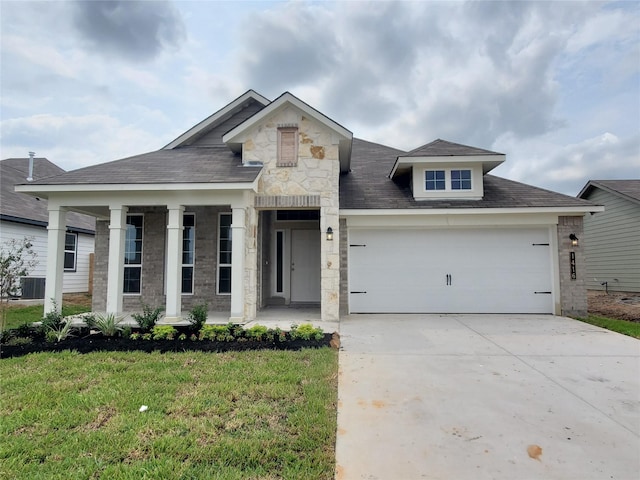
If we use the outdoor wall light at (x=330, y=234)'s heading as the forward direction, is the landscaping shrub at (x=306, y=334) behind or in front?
in front

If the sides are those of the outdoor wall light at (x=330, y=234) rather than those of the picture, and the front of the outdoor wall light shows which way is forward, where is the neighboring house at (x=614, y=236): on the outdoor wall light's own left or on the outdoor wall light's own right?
on the outdoor wall light's own left

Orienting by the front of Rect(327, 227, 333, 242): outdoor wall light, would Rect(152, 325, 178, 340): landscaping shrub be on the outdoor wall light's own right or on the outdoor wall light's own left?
on the outdoor wall light's own right

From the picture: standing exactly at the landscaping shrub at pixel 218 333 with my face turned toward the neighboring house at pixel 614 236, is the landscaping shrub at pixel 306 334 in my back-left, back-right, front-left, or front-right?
front-right

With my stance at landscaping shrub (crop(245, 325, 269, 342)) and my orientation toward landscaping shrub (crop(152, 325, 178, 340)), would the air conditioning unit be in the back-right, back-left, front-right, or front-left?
front-right

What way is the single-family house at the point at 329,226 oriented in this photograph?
toward the camera

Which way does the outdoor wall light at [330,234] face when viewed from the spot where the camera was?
facing the viewer

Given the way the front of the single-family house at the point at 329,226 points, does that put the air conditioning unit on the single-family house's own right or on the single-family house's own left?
on the single-family house's own right

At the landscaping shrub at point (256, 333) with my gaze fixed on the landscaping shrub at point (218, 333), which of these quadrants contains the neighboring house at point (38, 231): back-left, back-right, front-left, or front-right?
front-right

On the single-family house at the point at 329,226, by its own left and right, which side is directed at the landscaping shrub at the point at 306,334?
front

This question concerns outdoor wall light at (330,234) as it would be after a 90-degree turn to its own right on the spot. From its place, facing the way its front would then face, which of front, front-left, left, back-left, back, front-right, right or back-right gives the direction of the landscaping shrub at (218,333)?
front-left

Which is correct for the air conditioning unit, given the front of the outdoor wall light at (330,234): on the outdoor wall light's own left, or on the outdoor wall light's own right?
on the outdoor wall light's own right

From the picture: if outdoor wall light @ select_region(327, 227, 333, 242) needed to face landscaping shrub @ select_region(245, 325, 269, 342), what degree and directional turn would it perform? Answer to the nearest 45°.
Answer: approximately 45° to its right

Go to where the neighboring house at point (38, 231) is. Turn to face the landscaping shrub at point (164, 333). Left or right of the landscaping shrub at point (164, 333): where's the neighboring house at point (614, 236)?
left
